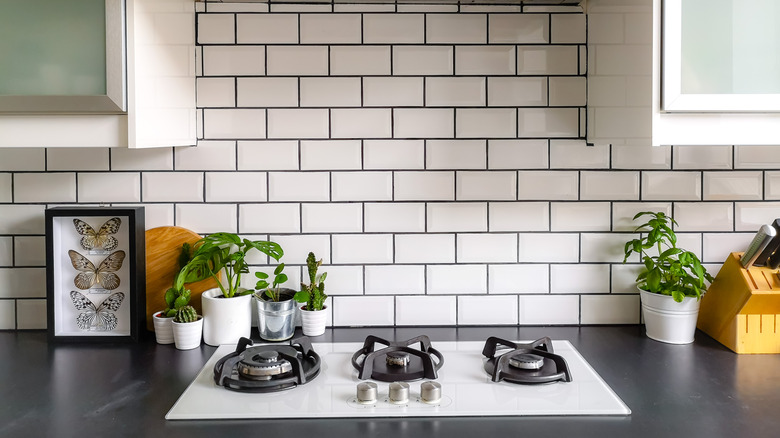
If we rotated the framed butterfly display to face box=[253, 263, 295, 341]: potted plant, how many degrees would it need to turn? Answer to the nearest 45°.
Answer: approximately 45° to its left

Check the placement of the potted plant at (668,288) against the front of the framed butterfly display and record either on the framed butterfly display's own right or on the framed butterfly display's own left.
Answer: on the framed butterfly display's own left

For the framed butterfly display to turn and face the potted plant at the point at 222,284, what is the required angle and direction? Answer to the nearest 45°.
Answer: approximately 45° to its left

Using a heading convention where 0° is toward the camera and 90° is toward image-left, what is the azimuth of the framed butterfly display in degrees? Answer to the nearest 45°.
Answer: approximately 0°
